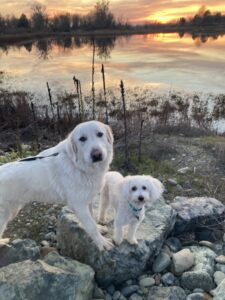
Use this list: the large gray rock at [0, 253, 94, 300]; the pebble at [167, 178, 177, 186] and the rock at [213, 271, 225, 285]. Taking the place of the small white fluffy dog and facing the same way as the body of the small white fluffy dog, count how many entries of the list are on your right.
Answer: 1

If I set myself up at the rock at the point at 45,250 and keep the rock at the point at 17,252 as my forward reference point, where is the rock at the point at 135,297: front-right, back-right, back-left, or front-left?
back-left

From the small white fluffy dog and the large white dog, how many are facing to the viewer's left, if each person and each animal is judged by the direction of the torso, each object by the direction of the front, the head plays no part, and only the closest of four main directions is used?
0

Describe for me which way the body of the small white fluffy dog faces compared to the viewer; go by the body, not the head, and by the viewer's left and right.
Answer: facing the viewer and to the right of the viewer

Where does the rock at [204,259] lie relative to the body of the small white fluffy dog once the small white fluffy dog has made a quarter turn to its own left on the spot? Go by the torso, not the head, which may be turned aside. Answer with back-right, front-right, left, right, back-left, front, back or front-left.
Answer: front-right
